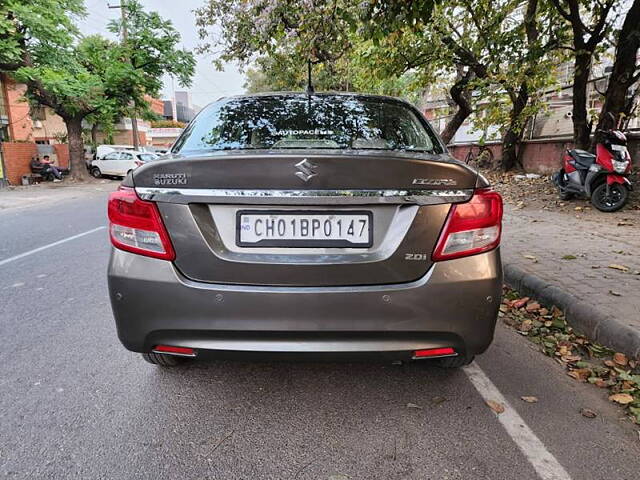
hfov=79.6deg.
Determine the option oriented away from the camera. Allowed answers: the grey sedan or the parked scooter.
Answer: the grey sedan

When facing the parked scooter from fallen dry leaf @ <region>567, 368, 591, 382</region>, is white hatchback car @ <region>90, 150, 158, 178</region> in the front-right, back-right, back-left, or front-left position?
front-left

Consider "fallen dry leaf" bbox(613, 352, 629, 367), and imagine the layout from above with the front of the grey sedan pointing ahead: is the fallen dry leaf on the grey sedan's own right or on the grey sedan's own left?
on the grey sedan's own right

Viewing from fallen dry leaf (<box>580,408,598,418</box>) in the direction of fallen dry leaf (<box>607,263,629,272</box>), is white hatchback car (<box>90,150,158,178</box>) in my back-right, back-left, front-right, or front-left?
front-left

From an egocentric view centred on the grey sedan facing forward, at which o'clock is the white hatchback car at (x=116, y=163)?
The white hatchback car is roughly at 11 o'clock from the grey sedan.

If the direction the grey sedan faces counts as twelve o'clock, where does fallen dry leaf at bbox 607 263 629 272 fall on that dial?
The fallen dry leaf is roughly at 2 o'clock from the grey sedan.

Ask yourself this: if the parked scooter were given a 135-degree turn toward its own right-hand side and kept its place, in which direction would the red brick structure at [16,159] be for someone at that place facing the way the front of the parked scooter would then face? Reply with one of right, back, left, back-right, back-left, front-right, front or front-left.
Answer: front

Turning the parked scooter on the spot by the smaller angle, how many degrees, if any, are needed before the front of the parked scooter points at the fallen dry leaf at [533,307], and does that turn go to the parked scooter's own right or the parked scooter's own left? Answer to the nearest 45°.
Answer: approximately 45° to the parked scooter's own right

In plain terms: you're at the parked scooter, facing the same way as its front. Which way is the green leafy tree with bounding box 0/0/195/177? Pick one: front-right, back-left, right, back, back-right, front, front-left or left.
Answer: back-right

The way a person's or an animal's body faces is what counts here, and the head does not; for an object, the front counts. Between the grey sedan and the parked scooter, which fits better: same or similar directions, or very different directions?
very different directions

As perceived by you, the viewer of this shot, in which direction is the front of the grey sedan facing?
facing away from the viewer

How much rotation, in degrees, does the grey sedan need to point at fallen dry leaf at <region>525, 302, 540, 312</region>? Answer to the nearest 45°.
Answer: approximately 45° to its right

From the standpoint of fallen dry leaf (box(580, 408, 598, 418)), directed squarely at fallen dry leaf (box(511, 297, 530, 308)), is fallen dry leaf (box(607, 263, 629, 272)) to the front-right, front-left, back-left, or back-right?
front-right

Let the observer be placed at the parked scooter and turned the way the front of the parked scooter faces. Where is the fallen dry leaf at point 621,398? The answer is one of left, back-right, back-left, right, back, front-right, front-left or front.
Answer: front-right

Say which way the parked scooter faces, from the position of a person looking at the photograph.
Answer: facing the viewer and to the right of the viewer

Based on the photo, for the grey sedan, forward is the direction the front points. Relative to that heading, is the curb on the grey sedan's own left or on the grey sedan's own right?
on the grey sedan's own right

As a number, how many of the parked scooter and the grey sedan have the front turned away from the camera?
1

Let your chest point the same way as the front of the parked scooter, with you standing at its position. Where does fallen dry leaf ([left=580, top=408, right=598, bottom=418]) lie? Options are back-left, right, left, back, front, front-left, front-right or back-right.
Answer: front-right
